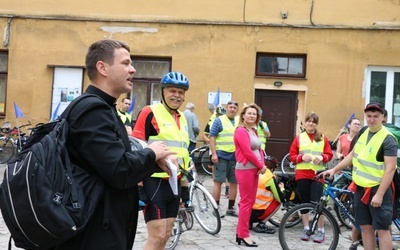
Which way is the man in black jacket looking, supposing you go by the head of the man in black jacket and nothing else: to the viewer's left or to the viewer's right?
to the viewer's right

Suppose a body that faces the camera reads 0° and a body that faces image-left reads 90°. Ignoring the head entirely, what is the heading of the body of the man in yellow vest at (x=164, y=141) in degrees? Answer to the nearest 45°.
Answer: approximately 315°

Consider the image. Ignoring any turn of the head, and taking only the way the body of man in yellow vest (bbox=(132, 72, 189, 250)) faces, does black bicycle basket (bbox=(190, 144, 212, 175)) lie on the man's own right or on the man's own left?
on the man's own left

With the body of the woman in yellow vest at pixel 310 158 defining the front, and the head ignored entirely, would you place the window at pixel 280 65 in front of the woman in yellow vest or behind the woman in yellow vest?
behind

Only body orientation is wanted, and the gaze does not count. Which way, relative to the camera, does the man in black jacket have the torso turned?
to the viewer's right

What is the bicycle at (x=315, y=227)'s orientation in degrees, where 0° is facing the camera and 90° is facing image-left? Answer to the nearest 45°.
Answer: approximately 90°
